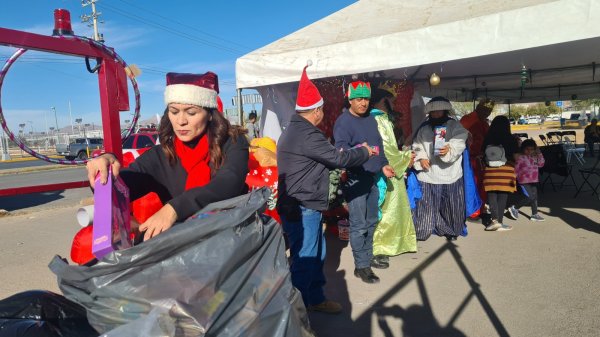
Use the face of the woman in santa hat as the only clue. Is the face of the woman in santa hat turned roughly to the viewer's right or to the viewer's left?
to the viewer's left

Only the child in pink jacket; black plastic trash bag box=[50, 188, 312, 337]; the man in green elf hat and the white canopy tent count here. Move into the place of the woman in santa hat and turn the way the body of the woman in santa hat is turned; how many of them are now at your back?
3

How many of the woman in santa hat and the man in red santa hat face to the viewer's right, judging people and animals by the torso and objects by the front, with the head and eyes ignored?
1

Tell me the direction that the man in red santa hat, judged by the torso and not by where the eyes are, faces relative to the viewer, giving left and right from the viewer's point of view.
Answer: facing to the right of the viewer

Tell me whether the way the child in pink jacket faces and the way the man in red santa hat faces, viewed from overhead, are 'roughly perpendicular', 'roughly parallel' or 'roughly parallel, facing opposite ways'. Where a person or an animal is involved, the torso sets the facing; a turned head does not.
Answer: roughly perpendicular

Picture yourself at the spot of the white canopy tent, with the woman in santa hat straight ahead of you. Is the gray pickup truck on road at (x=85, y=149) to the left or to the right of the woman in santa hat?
right

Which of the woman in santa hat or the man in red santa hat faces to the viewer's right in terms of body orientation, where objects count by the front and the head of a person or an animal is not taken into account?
the man in red santa hat

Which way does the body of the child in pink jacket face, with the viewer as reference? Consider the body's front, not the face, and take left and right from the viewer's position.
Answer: facing the viewer and to the right of the viewer

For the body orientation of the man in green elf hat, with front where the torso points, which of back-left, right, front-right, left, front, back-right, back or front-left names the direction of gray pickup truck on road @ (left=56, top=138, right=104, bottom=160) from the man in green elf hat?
back-right
